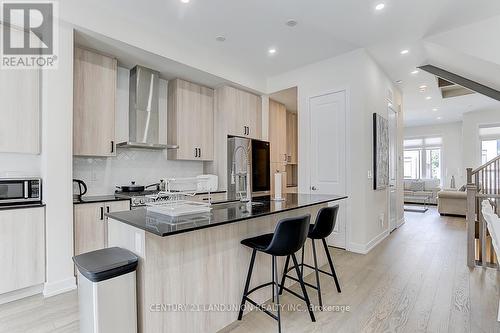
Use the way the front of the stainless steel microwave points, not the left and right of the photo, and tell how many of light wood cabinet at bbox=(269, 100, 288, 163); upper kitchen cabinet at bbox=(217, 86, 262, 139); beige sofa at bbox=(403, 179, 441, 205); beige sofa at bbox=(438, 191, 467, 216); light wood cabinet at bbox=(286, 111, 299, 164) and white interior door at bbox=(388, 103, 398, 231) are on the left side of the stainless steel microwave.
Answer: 6

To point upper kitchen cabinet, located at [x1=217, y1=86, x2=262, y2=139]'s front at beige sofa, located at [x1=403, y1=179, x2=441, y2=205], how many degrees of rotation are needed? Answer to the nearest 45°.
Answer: approximately 90° to its left

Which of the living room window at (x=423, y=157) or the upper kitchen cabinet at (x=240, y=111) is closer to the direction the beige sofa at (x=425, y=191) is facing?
the upper kitchen cabinet

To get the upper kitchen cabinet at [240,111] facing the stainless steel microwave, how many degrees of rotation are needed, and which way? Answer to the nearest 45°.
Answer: approximately 90° to its right

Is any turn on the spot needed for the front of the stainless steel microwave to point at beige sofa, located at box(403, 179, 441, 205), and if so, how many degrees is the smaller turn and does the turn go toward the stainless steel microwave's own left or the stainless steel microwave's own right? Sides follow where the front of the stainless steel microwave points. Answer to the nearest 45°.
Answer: approximately 90° to the stainless steel microwave's own left

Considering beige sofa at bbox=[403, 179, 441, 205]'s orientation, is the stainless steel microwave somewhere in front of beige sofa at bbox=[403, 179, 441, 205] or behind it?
in front

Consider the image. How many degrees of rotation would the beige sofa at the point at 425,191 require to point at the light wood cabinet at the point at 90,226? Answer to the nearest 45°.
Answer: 0° — it already faces it

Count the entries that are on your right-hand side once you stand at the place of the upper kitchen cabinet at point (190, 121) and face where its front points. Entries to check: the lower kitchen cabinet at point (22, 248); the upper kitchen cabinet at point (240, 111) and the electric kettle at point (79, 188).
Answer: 2

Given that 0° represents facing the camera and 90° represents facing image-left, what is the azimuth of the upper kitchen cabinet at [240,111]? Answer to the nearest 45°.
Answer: approximately 315°

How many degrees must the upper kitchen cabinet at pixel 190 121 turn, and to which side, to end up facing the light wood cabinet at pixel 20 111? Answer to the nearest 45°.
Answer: approximately 90° to its right

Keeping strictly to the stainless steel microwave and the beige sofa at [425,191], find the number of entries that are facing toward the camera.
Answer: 2

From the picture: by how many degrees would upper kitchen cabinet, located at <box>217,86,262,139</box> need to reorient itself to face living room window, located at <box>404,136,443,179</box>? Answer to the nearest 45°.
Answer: approximately 90° to its left

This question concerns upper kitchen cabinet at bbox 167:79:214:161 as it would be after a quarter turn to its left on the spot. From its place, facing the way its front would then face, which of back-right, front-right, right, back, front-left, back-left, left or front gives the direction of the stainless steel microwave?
back

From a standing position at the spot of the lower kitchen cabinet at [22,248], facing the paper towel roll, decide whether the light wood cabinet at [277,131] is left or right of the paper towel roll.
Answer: left

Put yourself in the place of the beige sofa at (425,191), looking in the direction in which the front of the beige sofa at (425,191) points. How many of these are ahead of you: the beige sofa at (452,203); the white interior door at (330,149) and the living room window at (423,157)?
2

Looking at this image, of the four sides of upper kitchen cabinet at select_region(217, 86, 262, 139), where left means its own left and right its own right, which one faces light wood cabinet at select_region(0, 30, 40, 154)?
right
